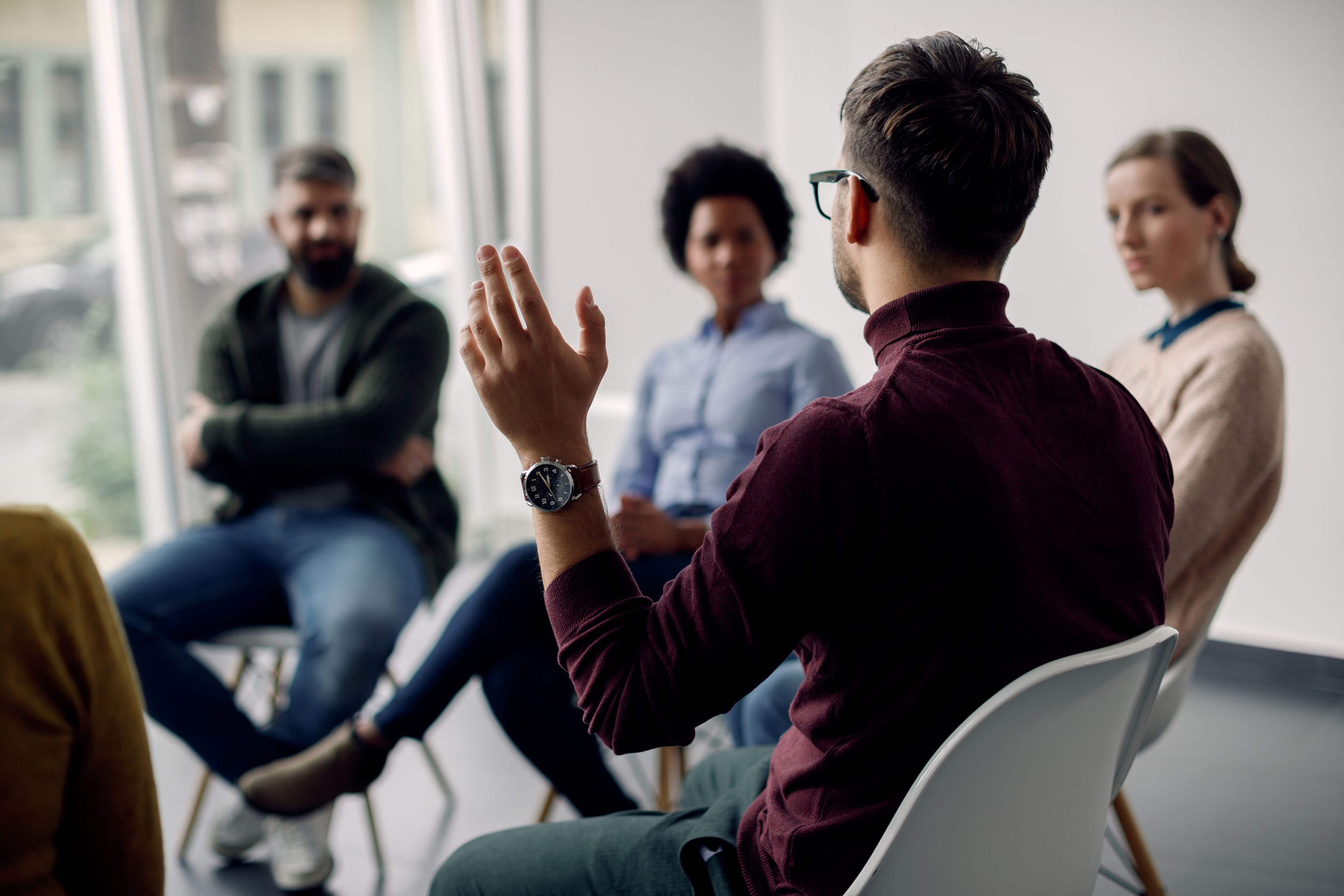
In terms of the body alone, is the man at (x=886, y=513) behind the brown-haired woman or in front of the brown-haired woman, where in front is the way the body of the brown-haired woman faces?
in front

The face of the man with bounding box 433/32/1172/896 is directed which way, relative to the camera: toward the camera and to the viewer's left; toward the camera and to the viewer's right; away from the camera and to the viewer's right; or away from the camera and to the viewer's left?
away from the camera and to the viewer's left

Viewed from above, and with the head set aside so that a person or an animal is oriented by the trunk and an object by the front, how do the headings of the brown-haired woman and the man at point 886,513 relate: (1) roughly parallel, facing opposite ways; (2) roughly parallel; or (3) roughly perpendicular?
roughly perpendicular

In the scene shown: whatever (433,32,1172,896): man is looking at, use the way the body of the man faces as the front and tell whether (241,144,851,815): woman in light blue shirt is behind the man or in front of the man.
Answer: in front

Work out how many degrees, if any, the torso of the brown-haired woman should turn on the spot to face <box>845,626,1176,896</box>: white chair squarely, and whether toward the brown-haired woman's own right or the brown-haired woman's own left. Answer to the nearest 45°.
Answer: approximately 45° to the brown-haired woman's own left

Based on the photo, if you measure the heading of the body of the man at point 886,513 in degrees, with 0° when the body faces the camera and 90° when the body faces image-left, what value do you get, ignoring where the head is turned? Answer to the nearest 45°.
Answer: approximately 135°

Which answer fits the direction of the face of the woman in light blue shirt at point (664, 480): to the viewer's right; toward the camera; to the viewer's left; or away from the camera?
toward the camera

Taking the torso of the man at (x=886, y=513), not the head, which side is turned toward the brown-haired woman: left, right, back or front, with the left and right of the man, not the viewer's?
right

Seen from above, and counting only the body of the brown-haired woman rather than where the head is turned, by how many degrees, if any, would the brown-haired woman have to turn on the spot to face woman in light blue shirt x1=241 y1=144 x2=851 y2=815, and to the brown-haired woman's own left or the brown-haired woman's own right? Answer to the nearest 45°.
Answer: approximately 45° to the brown-haired woman's own right

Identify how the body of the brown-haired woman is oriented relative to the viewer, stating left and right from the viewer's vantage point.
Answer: facing the viewer and to the left of the viewer

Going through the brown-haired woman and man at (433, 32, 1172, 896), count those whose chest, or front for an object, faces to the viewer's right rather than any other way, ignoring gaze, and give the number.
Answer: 0
